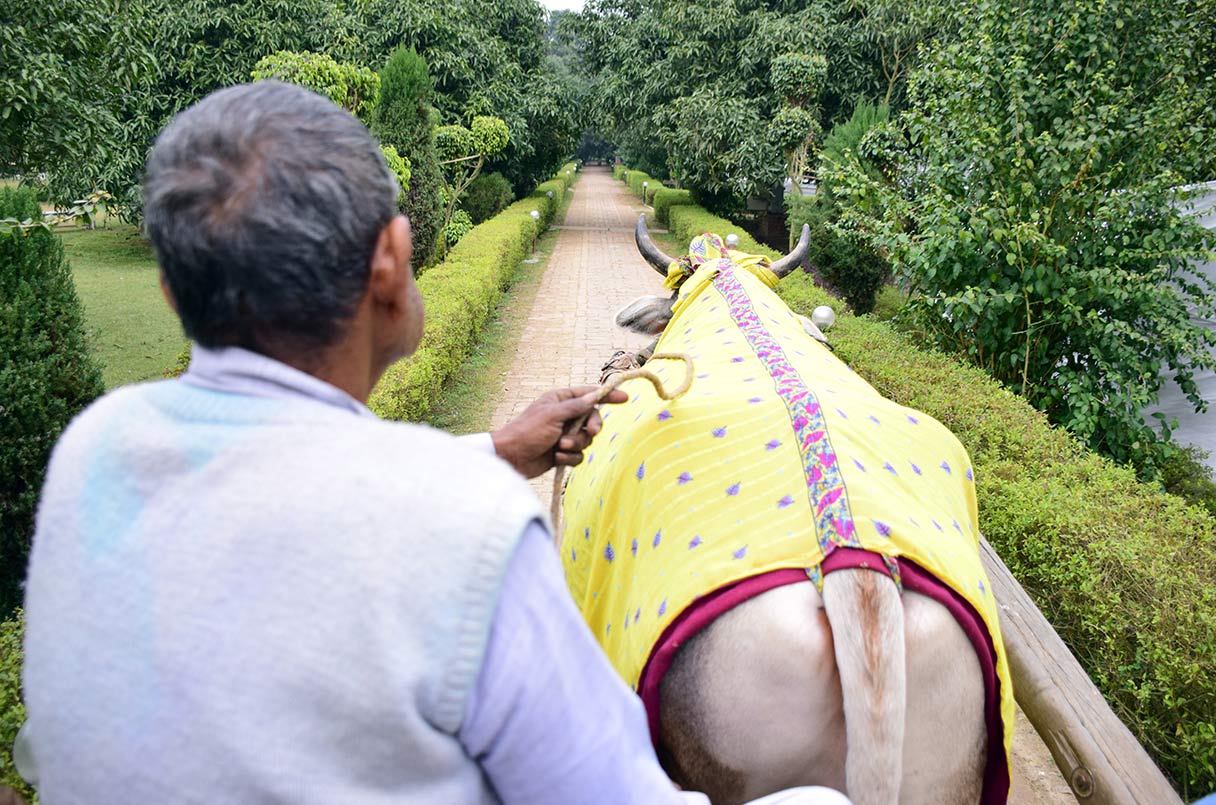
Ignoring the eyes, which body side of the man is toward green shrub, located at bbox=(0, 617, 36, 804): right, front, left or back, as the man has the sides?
left

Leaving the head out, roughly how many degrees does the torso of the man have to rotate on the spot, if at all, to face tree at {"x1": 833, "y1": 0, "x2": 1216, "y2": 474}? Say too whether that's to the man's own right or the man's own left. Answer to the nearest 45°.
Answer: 0° — they already face it

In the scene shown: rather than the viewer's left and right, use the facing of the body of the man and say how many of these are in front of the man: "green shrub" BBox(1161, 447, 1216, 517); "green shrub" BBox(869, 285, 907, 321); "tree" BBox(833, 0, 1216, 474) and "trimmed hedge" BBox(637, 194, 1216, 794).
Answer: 4

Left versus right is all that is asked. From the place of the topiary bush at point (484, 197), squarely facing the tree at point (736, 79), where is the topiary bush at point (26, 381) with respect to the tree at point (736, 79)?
right

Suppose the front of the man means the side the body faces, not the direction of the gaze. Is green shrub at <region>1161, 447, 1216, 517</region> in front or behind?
in front

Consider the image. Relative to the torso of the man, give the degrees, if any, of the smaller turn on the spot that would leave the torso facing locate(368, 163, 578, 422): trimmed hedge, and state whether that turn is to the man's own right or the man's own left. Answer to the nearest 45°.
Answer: approximately 45° to the man's own left

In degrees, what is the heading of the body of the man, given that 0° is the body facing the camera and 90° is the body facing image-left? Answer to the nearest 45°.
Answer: approximately 225°

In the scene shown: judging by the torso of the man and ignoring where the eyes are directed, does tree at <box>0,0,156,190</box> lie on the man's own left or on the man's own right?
on the man's own left

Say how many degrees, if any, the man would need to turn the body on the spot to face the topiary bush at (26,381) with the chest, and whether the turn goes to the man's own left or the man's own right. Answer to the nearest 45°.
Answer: approximately 90° to the man's own left

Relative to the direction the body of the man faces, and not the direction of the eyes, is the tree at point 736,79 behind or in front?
in front

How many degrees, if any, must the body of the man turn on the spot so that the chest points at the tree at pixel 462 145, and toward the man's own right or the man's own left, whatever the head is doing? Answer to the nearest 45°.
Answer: approximately 45° to the man's own left
